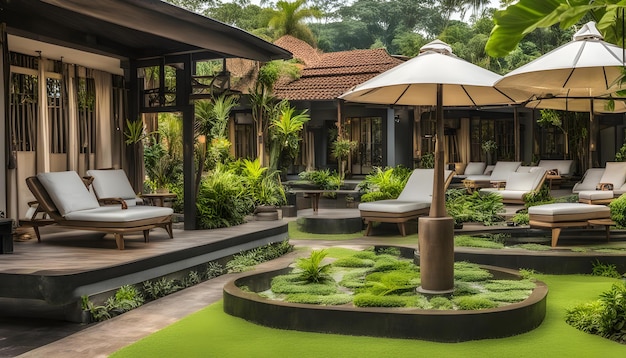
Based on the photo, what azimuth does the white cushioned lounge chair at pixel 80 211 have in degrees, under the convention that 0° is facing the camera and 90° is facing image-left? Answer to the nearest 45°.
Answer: approximately 315°

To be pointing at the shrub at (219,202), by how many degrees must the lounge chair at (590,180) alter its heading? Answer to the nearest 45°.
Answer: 0° — it already faces it

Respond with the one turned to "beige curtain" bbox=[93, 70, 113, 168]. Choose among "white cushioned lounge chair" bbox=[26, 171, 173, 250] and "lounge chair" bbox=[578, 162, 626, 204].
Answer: the lounge chair

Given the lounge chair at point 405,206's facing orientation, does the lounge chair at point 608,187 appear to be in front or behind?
behind

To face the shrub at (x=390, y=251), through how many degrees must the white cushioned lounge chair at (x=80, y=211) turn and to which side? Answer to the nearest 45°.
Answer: approximately 45° to its left

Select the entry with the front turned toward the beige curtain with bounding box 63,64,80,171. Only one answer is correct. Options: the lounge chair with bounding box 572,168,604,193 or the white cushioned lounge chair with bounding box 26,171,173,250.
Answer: the lounge chair

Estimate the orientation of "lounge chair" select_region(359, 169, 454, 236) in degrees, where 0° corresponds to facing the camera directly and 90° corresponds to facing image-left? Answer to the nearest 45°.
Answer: approximately 45°

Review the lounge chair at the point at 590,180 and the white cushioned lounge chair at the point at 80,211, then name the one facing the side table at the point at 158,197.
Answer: the lounge chair

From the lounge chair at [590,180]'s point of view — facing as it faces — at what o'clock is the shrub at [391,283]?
The shrub is roughly at 11 o'clock from the lounge chair.

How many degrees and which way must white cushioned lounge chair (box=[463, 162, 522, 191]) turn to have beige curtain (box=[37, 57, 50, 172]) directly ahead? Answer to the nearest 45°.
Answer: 0° — it already faces it

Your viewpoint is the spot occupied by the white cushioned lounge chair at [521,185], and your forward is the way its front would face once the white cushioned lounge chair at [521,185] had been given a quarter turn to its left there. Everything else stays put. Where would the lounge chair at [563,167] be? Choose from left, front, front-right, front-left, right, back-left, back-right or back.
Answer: back-left

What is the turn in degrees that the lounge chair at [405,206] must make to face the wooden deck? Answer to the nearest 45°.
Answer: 0° — it already faces it
